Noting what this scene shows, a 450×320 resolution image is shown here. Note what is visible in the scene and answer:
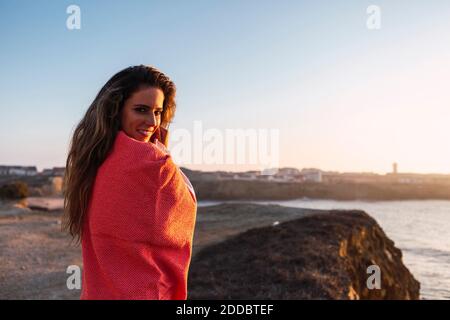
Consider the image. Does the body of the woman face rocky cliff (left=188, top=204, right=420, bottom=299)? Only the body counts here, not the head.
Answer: no
